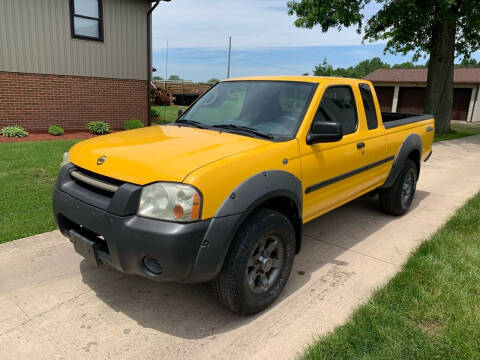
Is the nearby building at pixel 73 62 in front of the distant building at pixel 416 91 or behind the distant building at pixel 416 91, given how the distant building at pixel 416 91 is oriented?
in front

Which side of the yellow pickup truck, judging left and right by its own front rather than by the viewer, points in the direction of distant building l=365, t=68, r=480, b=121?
back

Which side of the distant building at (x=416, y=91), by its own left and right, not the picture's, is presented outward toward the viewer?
front

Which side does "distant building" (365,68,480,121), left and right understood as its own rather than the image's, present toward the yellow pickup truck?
front

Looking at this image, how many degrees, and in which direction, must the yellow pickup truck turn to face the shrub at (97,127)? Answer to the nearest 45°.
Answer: approximately 90° to its right

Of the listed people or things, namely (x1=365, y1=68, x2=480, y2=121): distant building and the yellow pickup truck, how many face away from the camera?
0

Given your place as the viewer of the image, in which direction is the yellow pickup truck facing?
facing the viewer and to the left of the viewer

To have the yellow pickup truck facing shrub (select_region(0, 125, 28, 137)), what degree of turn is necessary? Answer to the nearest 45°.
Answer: approximately 90° to its right
